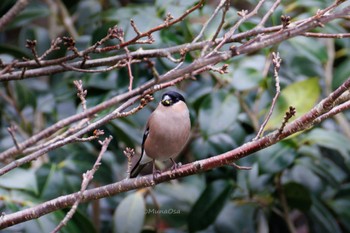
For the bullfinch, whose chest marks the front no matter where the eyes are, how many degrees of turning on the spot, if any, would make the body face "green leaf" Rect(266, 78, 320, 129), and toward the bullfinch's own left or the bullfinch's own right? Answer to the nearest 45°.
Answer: approximately 45° to the bullfinch's own left

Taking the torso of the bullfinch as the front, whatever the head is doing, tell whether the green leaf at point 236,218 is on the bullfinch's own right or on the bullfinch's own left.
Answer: on the bullfinch's own left

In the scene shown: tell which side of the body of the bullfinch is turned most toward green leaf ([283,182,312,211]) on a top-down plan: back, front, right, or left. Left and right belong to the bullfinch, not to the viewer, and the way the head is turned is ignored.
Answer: left

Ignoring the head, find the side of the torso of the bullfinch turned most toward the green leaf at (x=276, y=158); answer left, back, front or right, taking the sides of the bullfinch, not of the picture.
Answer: left

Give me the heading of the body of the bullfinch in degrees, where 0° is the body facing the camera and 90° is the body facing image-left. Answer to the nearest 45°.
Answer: approximately 315°

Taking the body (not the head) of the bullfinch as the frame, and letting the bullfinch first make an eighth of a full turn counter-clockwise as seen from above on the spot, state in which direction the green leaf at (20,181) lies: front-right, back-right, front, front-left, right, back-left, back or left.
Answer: back

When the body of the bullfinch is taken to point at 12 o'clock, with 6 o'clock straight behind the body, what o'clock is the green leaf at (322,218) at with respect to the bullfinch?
The green leaf is roughly at 9 o'clock from the bullfinch.

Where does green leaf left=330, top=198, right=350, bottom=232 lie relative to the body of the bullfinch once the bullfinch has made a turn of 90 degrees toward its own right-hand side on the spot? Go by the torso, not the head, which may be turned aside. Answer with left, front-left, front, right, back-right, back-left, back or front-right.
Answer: back
